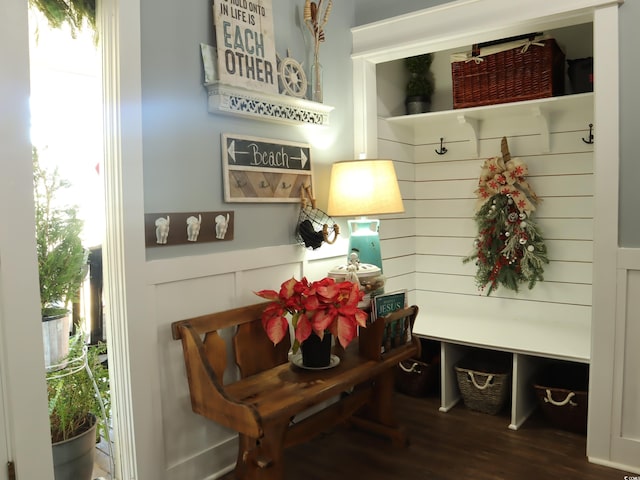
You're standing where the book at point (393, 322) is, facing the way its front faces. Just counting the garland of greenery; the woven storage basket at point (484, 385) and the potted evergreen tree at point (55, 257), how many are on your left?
2

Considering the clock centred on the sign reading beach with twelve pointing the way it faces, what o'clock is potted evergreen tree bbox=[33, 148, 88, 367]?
The potted evergreen tree is roughly at 4 o'clock from the sign reading beach.

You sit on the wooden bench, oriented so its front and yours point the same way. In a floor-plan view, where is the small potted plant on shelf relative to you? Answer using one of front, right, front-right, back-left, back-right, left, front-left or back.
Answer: left

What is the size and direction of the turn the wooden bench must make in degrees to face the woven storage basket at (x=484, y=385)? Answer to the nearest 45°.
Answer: approximately 90° to its left

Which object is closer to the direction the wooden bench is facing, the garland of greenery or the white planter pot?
the garland of greenery

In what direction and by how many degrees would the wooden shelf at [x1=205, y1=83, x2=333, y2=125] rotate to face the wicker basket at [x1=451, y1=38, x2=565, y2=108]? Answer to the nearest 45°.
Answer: approximately 45° to its left

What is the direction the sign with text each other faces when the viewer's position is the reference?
facing the viewer and to the right of the viewer

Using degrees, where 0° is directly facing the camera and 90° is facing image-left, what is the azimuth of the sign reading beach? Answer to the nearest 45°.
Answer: approximately 315°

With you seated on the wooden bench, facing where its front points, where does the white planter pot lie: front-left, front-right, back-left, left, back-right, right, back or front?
back-right

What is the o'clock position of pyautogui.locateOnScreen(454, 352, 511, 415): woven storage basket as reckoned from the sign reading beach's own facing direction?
The woven storage basket is roughly at 10 o'clock from the sign reading beach.
